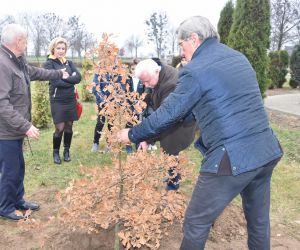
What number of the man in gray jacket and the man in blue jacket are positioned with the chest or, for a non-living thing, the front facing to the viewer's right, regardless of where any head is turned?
1

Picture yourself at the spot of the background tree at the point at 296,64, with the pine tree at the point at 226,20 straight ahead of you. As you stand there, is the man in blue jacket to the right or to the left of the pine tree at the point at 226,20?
left

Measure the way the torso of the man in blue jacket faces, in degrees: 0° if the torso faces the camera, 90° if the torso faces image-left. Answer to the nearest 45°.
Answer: approximately 135°

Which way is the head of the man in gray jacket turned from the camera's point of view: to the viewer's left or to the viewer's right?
to the viewer's right

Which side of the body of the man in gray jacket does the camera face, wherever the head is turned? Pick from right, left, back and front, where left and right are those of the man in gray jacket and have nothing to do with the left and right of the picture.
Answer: right

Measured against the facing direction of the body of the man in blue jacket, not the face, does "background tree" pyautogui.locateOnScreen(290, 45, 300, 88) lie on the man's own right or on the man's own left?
on the man's own right

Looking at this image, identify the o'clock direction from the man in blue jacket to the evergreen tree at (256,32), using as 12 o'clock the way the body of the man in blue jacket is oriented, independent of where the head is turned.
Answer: The evergreen tree is roughly at 2 o'clock from the man in blue jacket.

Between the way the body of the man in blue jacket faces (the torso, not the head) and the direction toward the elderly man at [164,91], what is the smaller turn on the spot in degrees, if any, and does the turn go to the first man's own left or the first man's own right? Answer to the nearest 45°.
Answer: approximately 45° to the first man's own right
